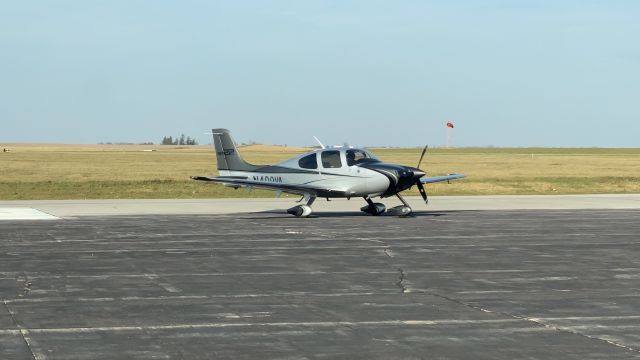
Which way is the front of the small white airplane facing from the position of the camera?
facing the viewer and to the right of the viewer
